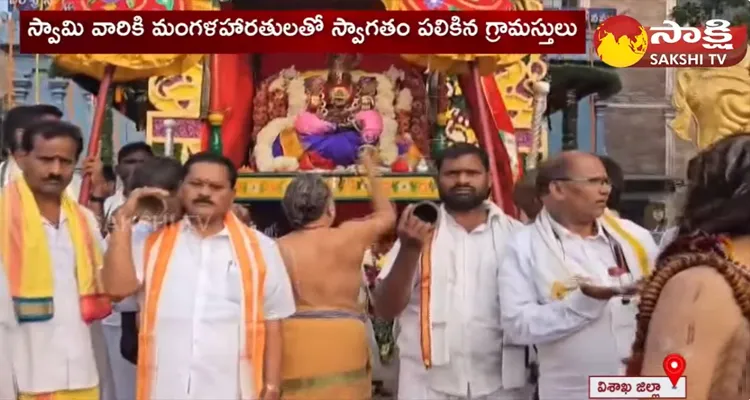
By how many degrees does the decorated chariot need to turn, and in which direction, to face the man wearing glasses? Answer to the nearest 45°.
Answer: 0° — it already faces them

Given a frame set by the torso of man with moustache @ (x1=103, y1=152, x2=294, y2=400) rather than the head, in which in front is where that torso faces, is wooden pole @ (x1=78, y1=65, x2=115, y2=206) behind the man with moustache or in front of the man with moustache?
behind

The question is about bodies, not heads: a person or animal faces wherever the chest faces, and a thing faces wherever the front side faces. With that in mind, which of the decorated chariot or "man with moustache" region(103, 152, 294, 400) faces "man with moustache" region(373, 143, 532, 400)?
the decorated chariot

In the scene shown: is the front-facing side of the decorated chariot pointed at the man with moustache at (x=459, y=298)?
yes

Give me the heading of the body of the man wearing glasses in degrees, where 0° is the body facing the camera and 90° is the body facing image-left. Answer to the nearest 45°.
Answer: approximately 315°

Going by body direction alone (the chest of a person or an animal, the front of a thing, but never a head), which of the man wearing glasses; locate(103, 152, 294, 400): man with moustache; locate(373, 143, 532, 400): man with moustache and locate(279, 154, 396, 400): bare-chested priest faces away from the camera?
the bare-chested priest

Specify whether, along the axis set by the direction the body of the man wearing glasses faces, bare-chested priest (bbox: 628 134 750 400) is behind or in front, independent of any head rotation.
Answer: in front

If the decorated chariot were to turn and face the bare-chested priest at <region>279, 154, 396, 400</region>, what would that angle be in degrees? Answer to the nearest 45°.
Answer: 0° — it already faces them

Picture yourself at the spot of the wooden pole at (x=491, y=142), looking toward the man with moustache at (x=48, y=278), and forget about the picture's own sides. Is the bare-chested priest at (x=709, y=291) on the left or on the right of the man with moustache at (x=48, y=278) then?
left

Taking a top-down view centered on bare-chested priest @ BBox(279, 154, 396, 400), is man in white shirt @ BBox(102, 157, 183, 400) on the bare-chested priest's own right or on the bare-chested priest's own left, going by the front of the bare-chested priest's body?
on the bare-chested priest's own left

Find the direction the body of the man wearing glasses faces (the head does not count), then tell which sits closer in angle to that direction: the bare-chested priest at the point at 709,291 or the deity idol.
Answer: the bare-chested priest

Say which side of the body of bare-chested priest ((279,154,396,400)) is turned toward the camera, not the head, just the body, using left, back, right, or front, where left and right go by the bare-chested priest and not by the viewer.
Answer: back

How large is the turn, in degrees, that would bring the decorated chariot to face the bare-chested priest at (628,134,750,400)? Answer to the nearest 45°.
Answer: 0° — it already faces them
